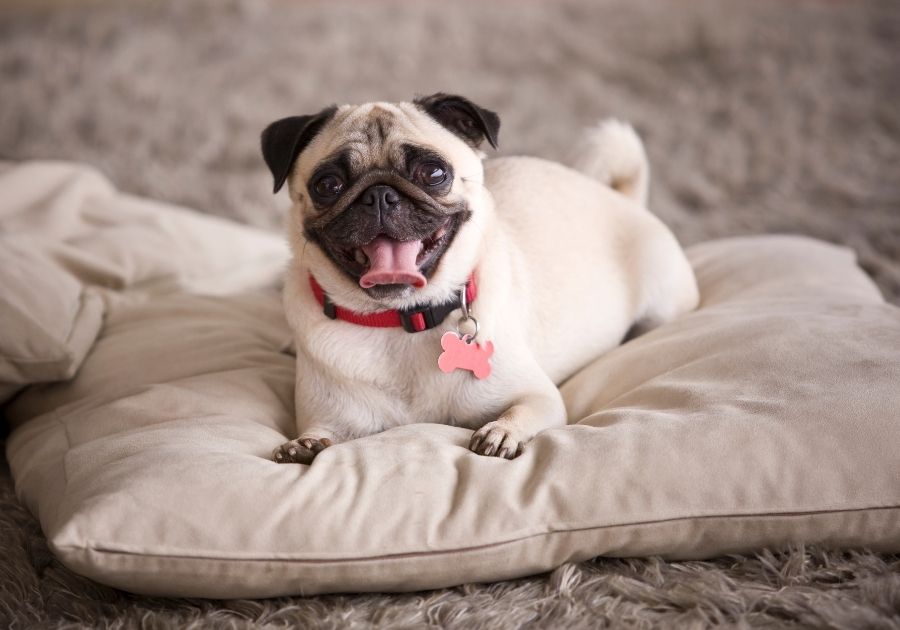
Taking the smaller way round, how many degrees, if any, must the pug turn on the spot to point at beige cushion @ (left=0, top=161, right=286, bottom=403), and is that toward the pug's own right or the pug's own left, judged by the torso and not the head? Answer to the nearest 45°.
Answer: approximately 90° to the pug's own right

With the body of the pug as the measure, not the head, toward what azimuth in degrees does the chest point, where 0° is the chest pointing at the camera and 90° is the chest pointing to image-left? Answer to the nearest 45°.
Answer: approximately 45°
